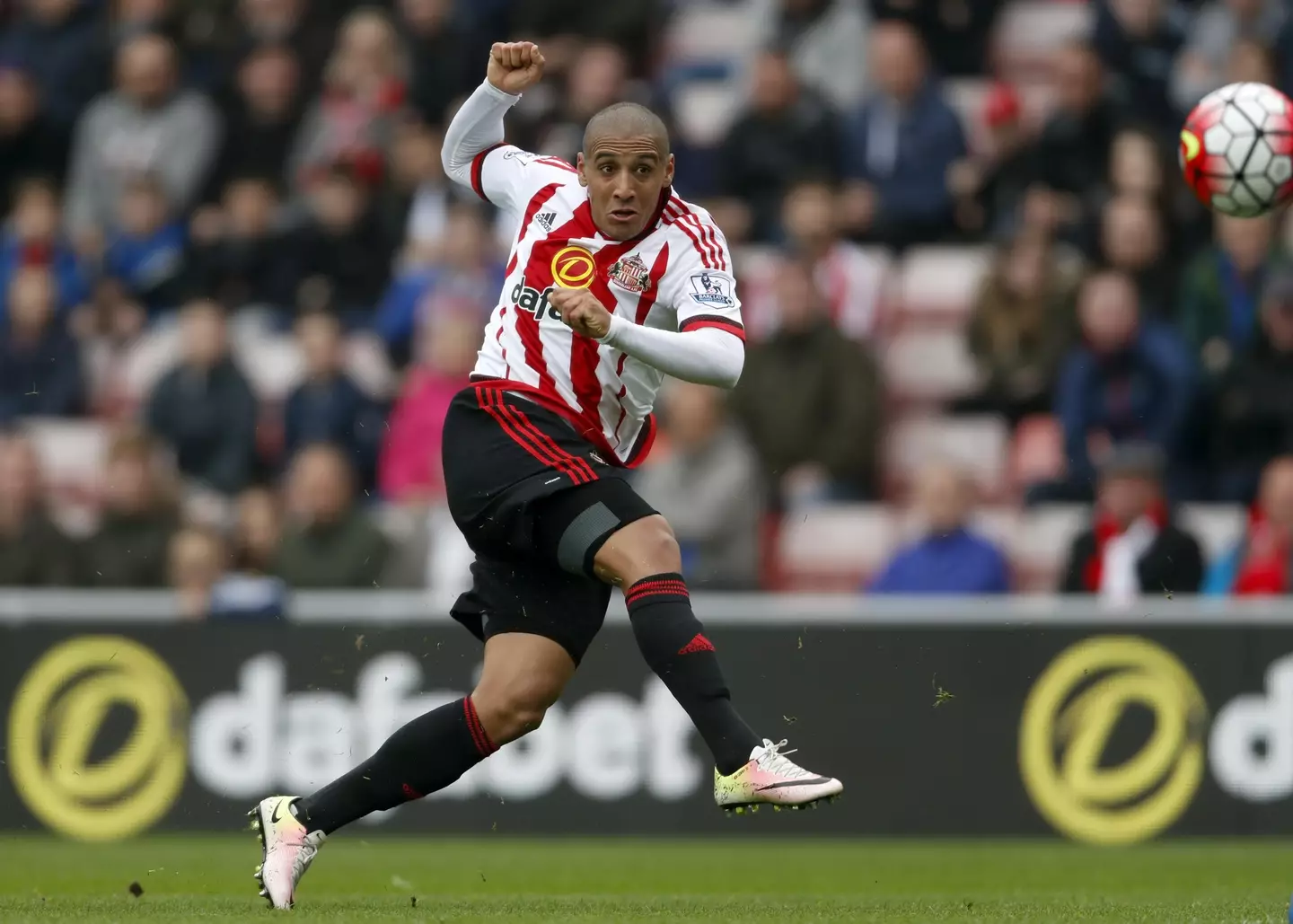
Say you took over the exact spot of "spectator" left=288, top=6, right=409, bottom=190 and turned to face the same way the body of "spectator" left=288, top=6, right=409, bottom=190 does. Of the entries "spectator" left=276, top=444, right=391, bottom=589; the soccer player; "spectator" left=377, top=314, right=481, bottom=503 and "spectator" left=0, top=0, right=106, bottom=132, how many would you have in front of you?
3

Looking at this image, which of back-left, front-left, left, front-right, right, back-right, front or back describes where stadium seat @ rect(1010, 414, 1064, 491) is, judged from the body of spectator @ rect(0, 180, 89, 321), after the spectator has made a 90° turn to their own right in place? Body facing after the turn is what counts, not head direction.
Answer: back-left

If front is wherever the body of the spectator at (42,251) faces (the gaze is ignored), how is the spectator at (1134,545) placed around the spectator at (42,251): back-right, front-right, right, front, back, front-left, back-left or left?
front-left

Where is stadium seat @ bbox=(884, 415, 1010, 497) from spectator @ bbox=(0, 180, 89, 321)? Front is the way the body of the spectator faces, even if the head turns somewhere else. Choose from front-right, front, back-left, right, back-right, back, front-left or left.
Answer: front-left

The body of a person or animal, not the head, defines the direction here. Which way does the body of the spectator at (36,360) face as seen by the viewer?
toward the camera

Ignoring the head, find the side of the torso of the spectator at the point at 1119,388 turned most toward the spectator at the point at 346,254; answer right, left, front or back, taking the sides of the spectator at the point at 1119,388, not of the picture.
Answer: right

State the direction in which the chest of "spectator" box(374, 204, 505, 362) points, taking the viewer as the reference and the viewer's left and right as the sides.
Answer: facing the viewer

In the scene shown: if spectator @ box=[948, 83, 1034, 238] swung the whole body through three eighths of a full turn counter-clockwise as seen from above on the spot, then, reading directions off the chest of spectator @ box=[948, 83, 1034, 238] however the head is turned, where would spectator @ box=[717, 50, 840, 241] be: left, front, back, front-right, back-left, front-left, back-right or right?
back

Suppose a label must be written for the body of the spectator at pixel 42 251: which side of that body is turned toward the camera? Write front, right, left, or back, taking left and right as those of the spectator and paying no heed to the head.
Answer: front

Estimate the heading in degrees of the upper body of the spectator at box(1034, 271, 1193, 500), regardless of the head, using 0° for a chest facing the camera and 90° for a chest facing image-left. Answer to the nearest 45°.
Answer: approximately 0°

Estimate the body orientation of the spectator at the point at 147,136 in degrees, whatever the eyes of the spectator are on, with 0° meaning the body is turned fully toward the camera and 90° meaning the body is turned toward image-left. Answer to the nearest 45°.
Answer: approximately 0°
